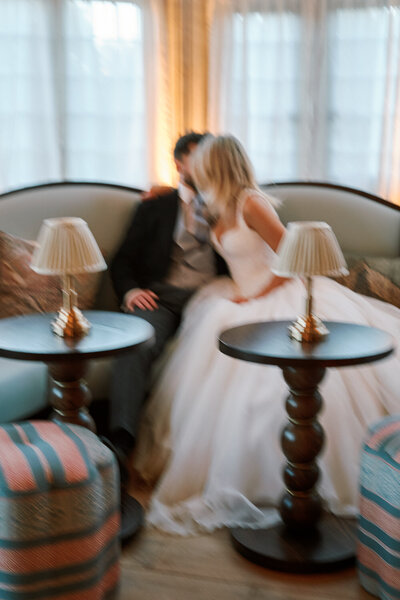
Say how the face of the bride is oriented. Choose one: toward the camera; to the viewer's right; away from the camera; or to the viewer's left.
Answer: to the viewer's left

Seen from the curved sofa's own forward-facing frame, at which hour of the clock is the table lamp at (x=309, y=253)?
The table lamp is roughly at 11 o'clock from the curved sofa.

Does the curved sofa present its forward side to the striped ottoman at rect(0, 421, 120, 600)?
yes

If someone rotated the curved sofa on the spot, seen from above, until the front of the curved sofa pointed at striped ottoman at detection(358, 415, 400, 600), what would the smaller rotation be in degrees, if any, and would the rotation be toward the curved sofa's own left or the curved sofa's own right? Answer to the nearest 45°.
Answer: approximately 45° to the curved sofa's own left

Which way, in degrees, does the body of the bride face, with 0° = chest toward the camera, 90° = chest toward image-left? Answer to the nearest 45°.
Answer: approximately 45°

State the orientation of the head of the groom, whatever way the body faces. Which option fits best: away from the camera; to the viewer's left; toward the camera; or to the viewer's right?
to the viewer's right

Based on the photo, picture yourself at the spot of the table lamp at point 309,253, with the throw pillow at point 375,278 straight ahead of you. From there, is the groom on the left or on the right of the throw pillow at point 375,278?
left

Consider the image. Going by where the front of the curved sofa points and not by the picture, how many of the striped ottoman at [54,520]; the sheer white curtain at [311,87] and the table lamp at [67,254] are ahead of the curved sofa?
2

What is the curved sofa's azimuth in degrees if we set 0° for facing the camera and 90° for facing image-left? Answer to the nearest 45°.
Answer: approximately 0°

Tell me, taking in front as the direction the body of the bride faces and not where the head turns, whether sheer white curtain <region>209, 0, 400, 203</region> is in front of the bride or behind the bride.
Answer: behind

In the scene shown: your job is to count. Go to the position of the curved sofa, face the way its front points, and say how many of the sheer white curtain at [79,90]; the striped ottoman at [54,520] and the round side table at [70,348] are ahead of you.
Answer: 2

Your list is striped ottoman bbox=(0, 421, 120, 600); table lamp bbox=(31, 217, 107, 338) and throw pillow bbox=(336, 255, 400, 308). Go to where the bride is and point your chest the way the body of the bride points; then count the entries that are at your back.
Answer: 1
